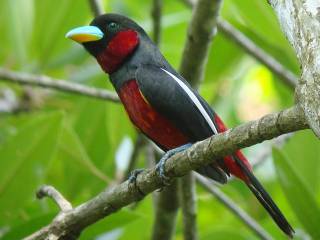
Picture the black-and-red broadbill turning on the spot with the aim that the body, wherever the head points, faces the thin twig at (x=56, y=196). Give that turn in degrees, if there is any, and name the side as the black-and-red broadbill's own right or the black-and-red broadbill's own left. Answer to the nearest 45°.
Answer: approximately 45° to the black-and-red broadbill's own left

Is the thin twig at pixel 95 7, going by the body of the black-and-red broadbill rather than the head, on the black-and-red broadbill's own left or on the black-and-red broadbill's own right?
on the black-and-red broadbill's own right

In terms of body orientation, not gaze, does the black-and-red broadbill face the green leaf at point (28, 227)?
no

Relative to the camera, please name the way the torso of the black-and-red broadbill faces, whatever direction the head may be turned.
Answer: to the viewer's left
